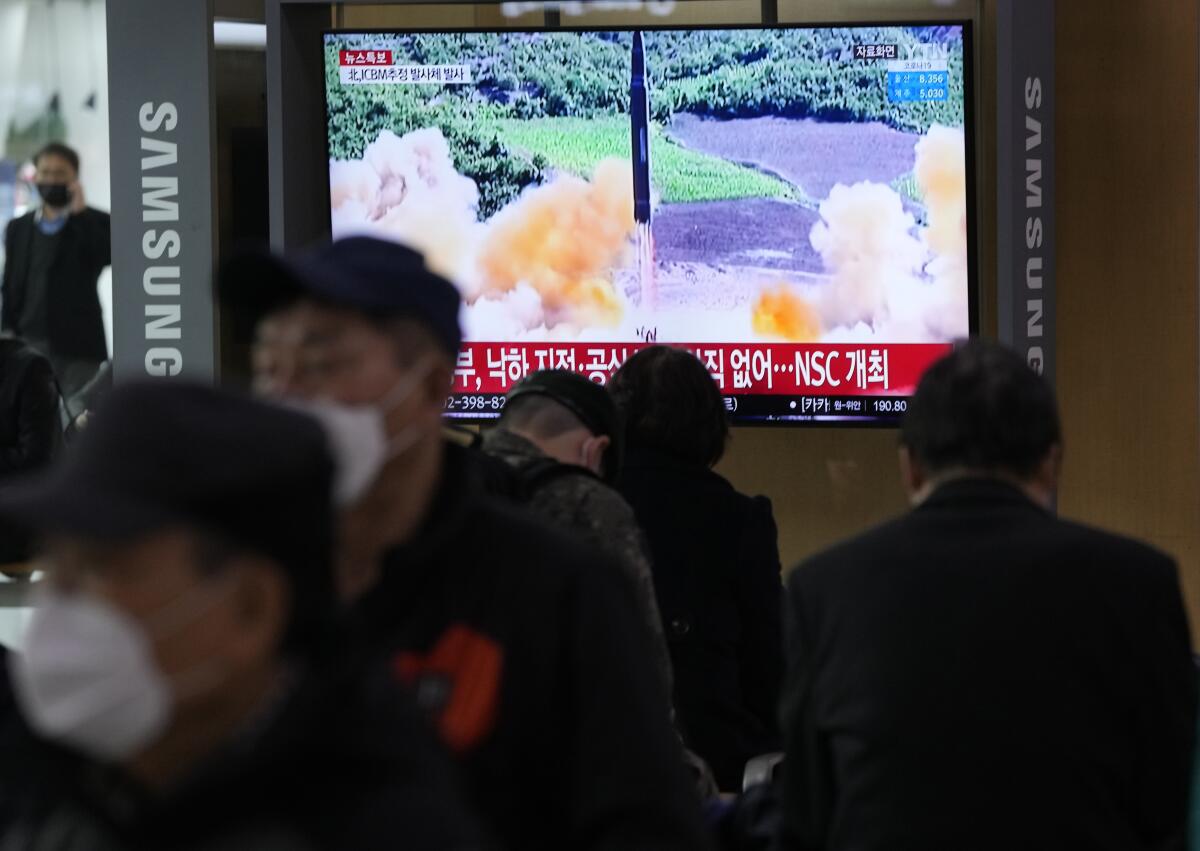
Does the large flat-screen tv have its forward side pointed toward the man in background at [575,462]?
yes

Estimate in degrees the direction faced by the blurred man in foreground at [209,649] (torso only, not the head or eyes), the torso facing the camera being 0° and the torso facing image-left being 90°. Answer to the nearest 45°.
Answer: approximately 45°

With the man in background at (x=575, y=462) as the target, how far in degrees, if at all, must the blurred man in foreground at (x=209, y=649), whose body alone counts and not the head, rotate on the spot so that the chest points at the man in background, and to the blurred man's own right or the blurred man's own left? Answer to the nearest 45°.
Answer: approximately 135° to the blurred man's own right

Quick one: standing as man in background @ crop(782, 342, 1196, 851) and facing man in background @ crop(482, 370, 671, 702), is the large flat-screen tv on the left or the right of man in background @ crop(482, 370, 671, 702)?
right

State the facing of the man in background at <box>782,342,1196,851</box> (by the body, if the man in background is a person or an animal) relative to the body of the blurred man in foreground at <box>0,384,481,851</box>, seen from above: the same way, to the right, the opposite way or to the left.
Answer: the opposite way

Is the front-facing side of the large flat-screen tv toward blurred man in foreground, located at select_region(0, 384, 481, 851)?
yes

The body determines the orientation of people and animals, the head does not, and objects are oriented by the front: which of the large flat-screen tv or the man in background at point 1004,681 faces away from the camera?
the man in background

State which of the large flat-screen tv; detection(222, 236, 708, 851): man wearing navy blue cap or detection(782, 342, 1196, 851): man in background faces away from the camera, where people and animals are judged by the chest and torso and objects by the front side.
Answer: the man in background

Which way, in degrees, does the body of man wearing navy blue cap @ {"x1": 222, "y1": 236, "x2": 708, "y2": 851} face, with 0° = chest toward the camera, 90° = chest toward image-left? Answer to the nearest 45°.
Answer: approximately 45°

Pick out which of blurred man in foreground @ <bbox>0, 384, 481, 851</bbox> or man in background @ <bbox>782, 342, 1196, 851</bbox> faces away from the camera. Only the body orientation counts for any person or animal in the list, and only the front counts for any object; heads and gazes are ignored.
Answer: the man in background

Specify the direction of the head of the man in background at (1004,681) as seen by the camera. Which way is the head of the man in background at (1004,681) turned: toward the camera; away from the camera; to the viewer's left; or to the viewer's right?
away from the camera

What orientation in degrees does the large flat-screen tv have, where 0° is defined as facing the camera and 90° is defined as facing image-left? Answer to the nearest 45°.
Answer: approximately 0°

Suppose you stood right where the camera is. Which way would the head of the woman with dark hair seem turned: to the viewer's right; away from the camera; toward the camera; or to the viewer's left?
away from the camera
